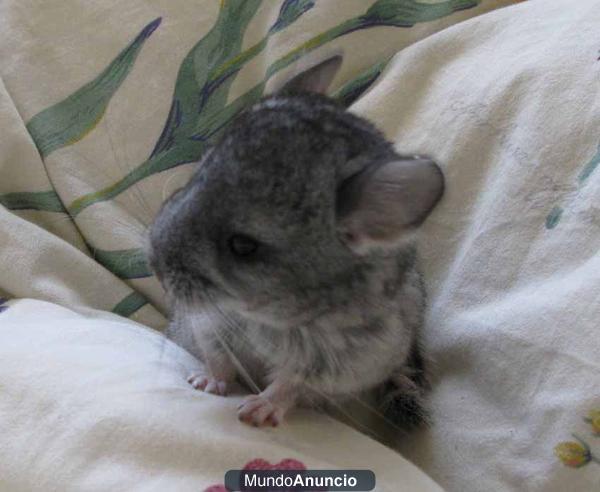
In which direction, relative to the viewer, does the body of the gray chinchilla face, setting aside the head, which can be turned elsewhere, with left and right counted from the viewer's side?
facing the viewer and to the left of the viewer
